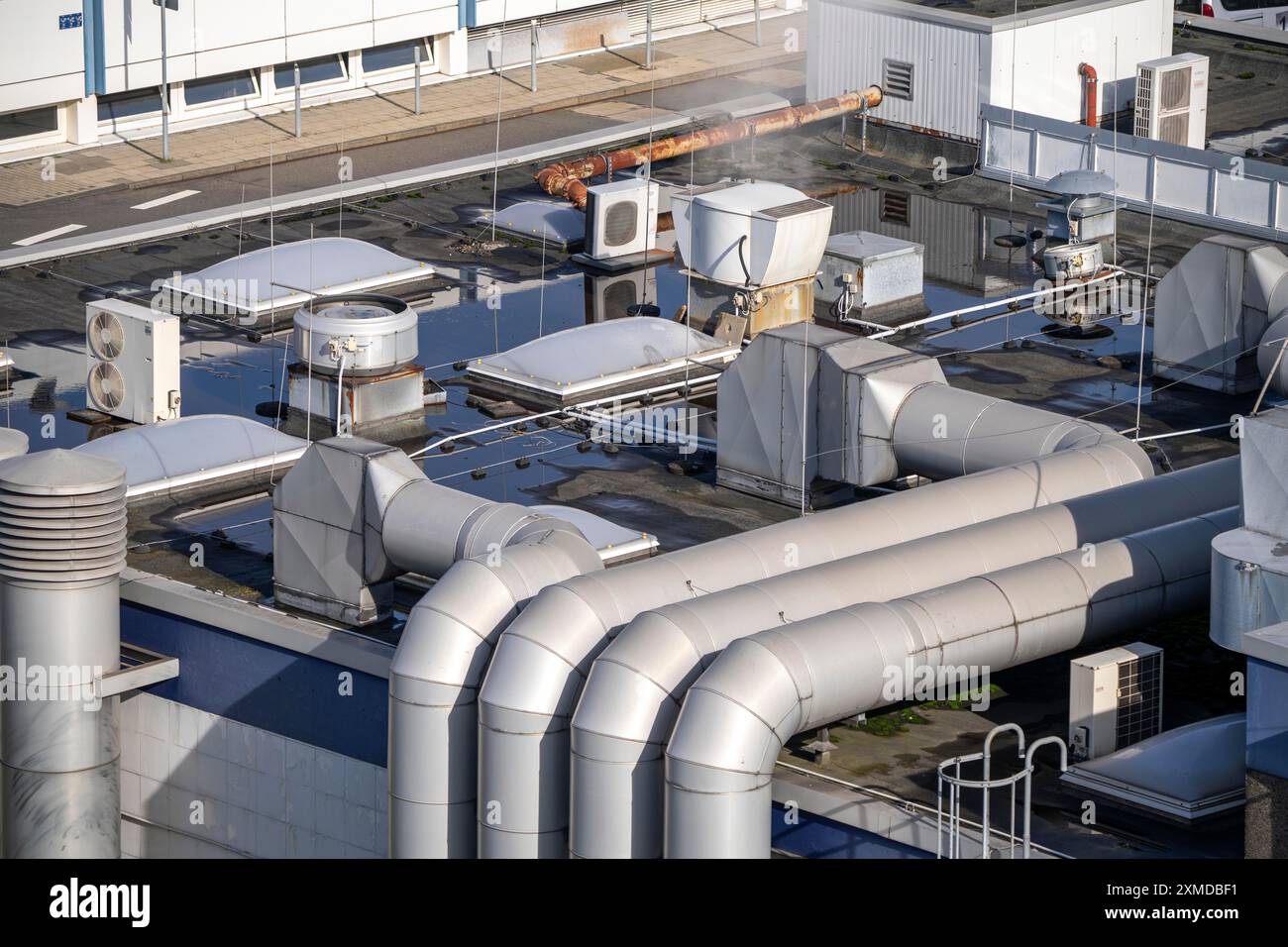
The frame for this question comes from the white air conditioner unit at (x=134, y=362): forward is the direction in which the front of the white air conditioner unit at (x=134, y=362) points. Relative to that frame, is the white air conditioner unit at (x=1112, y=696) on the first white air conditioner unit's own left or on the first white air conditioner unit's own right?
on the first white air conditioner unit's own left

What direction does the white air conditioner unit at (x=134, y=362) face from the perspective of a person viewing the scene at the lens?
facing the viewer and to the left of the viewer

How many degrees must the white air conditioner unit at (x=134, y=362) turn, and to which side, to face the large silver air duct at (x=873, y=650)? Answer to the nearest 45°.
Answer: approximately 90° to its left

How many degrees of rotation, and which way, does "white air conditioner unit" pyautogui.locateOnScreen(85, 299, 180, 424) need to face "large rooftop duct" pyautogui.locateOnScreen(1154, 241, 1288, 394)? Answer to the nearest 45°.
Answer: approximately 135° to its left
